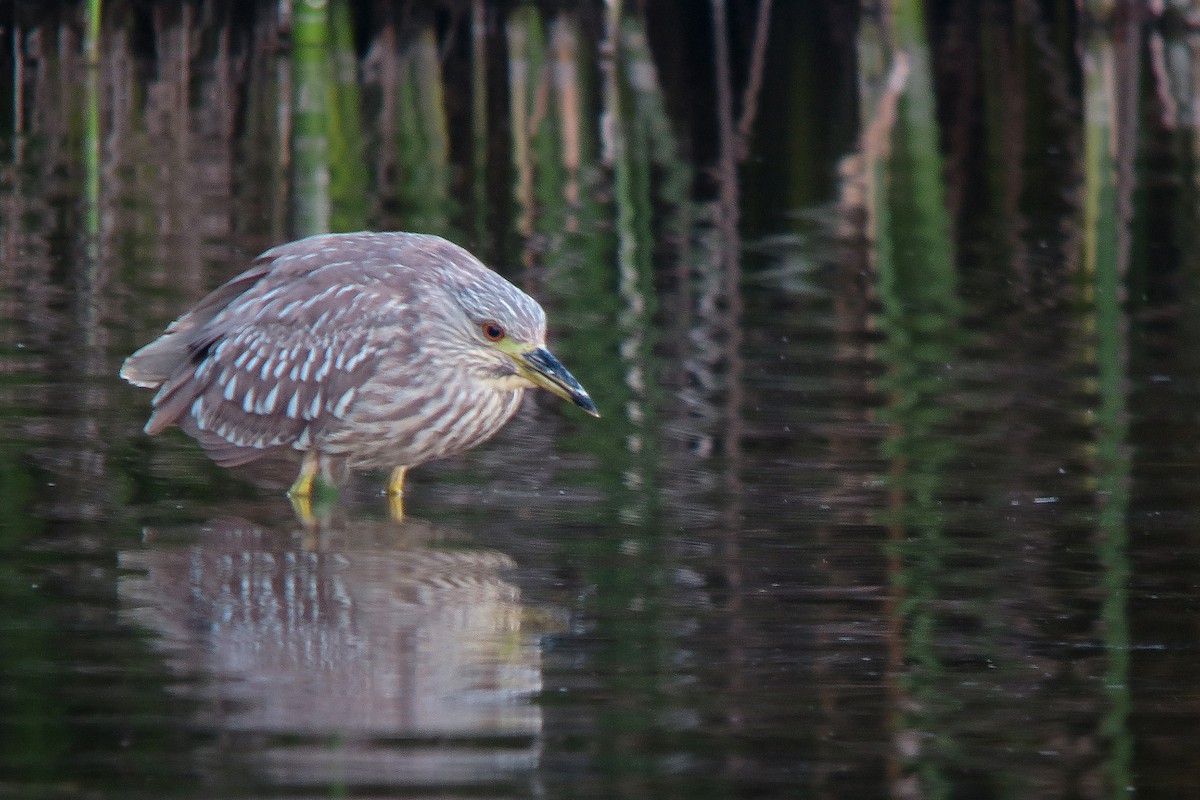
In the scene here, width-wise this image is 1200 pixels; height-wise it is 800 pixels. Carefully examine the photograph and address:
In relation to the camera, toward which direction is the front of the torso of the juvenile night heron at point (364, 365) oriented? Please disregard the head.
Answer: to the viewer's right
